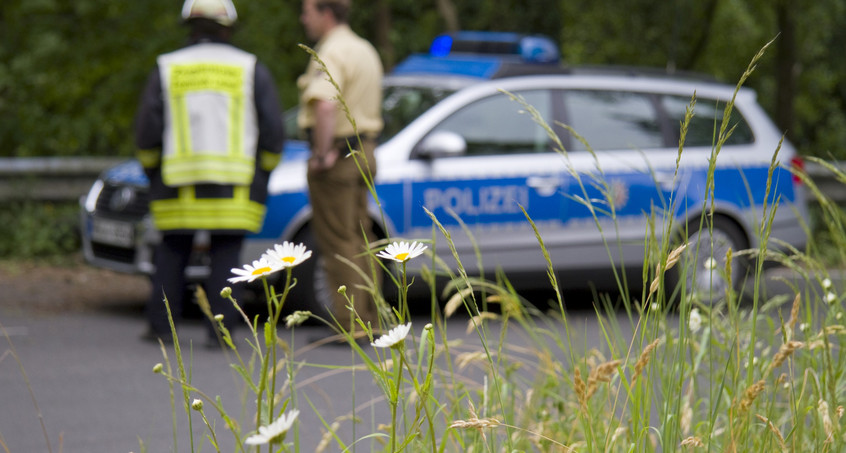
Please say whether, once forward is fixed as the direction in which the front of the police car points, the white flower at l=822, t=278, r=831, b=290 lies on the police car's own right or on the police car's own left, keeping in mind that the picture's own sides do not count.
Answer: on the police car's own left

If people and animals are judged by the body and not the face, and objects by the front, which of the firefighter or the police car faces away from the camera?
the firefighter

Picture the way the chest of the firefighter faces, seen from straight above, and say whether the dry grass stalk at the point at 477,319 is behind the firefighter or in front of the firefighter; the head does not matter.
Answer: behind

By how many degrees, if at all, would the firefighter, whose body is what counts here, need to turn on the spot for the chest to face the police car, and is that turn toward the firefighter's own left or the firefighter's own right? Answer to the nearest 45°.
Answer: approximately 45° to the firefighter's own right

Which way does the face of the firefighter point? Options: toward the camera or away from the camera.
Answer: away from the camera

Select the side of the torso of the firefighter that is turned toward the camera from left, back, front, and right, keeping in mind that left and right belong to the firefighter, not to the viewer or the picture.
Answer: back

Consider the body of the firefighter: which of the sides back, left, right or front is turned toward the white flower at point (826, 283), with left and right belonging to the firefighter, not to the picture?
back

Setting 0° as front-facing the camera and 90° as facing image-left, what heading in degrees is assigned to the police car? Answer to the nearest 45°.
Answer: approximately 45°

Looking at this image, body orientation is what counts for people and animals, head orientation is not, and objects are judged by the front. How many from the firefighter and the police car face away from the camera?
1

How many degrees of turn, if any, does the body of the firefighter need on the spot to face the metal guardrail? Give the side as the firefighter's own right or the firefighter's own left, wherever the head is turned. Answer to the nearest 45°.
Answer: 0° — they already face it
